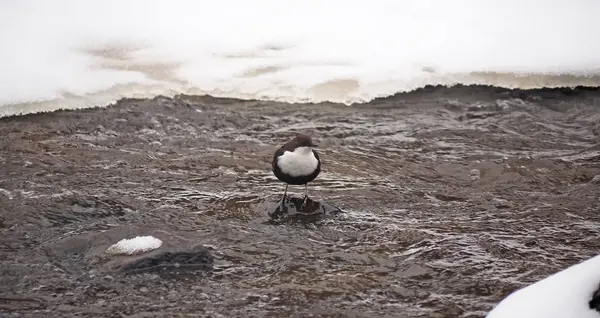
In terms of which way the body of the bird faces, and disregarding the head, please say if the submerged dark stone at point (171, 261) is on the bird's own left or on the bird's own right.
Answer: on the bird's own right

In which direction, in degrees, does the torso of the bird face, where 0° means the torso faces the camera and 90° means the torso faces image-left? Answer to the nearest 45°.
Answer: approximately 315°
